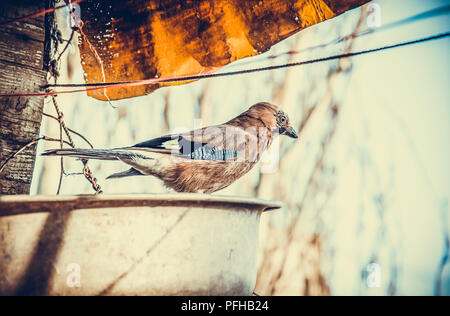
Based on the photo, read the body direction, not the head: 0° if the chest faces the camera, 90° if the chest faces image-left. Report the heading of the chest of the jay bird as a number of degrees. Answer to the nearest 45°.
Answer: approximately 270°

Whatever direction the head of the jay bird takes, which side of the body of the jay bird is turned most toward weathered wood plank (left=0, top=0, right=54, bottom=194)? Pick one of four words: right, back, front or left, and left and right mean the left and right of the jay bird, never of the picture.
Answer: back
